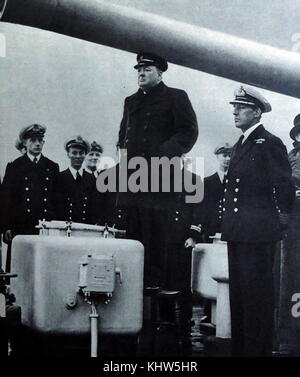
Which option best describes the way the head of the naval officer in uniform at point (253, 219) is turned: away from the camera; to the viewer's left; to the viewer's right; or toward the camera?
to the viewer's left

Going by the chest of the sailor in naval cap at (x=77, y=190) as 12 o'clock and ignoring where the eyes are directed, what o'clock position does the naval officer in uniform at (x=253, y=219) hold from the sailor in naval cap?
The naval officer in uniform is roughly at 11 o'clock from the sailor in naval cap.

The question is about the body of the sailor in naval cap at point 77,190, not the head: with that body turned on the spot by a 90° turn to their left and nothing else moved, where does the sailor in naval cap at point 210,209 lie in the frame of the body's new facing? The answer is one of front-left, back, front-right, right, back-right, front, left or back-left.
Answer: front

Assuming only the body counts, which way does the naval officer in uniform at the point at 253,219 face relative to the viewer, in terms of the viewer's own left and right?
facing the viewer and to the left of the viewer

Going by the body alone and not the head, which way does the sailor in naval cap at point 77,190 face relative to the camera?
toward the camera

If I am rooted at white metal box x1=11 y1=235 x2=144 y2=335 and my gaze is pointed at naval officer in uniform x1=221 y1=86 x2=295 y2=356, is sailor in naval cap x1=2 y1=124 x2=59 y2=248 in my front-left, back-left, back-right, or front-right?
back-left

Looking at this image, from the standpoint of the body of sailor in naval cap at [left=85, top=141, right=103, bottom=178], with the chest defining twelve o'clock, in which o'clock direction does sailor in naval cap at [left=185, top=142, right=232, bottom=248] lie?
sailor in naval cap at [left=185, top=142, right=232, bottom=248] is roughly at 9 o'clock from sailor in naval cap at [left=85, top=141, right=103, bottom=178].
